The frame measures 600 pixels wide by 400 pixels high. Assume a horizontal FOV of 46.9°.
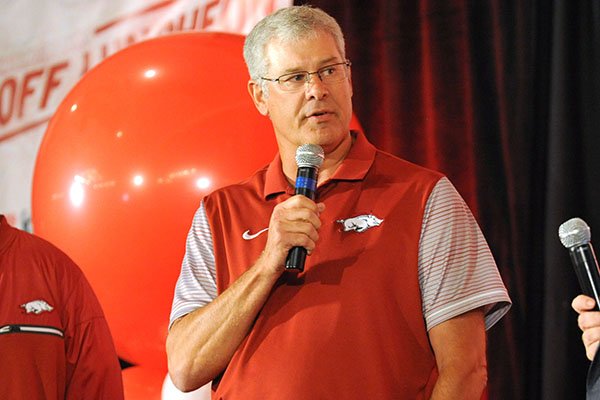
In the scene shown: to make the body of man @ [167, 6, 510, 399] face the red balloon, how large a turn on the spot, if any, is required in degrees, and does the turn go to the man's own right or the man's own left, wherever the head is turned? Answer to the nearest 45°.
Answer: approximately 135° to the man's own right

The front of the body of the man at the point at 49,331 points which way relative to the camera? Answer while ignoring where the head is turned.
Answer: toward the camera

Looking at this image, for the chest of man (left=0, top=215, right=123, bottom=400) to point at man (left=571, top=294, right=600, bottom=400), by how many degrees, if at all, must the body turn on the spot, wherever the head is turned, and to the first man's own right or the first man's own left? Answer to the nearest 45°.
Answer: approximately 45° to the first man's own left

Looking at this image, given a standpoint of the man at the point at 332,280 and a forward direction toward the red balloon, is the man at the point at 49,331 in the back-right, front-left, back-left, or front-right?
front-left

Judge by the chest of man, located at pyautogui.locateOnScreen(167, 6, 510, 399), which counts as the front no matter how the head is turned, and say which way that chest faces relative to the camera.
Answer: toward the camera

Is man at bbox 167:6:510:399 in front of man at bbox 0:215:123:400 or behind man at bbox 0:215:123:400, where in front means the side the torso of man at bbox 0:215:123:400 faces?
in front

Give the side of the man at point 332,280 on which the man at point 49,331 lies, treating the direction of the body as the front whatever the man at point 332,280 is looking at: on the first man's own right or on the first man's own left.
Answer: on the first man's own right

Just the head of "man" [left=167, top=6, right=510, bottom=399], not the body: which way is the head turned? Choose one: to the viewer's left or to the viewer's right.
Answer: to the viewer's right

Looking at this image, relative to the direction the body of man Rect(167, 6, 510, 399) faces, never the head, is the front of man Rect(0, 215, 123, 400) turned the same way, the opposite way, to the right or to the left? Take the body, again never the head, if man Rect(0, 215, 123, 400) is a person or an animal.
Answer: the same way

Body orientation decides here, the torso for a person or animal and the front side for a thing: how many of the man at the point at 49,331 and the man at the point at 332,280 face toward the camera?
2
